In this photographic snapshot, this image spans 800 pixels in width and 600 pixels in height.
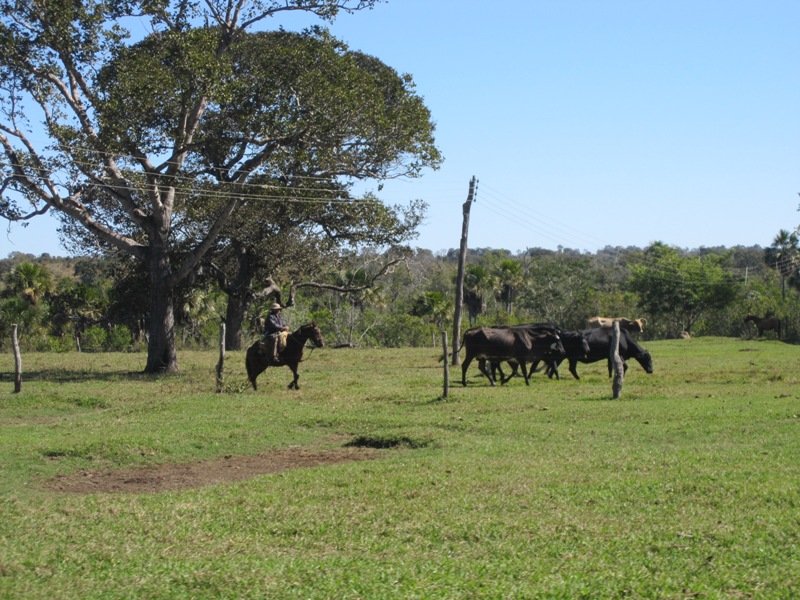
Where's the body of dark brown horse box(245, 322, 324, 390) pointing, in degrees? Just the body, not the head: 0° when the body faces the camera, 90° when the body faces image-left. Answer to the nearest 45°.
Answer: approximately 270°

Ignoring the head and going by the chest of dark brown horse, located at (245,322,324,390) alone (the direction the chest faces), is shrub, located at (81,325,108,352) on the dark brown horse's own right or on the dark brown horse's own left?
on the dark brown horse's own left

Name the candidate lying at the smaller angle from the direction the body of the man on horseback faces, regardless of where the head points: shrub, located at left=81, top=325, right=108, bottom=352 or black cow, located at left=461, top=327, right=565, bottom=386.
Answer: the black cow

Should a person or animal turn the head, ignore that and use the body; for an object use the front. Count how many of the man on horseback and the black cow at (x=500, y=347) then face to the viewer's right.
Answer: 2

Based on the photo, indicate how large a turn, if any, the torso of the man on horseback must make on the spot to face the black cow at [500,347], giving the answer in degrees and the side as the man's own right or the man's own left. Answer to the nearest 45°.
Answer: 0° — they already face it

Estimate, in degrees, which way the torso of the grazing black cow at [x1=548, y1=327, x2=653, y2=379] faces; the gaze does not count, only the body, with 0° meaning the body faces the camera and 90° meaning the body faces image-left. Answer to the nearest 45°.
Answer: approximately 270°

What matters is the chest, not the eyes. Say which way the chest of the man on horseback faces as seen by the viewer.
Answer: to the viewer's right

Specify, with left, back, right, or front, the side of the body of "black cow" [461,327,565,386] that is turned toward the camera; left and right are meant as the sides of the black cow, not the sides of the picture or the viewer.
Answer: right
